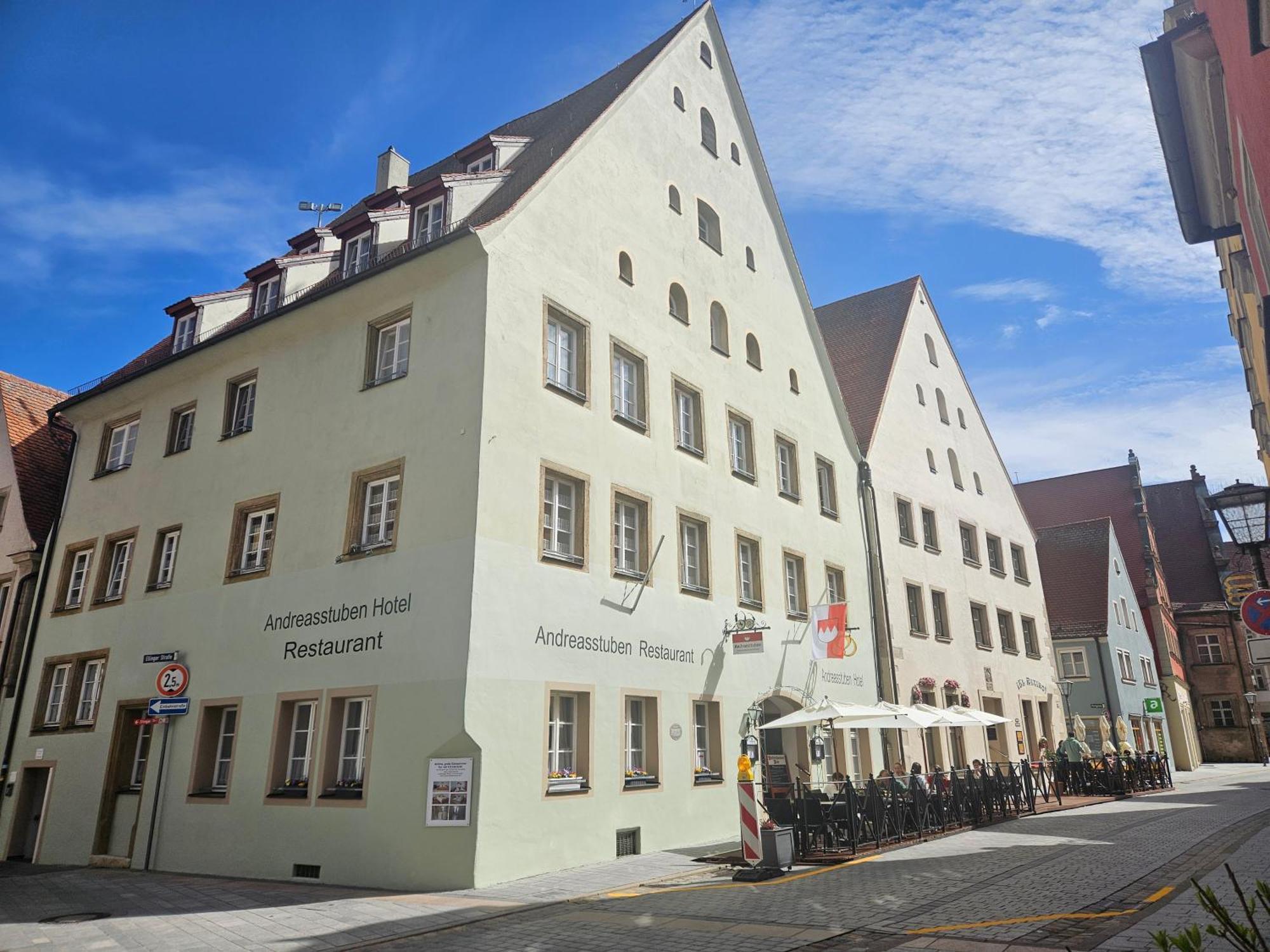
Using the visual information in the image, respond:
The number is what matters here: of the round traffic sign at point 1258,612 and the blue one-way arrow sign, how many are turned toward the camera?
2

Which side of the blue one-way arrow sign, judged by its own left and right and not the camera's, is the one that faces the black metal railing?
left

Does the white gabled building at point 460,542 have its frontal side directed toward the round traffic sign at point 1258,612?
yes

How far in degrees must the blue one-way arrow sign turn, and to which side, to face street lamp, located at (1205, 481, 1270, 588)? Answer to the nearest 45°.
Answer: approximately 45° to its left

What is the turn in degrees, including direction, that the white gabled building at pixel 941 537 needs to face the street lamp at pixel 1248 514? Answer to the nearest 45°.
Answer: approximately 45° to its right

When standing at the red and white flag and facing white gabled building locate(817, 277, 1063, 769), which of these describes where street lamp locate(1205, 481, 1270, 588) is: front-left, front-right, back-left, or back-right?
back-right

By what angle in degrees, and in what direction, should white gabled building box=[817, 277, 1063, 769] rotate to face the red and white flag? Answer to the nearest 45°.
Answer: approximately 45° to its right

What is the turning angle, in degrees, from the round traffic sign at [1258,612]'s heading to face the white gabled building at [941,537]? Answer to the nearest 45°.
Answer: approximately 135° to its right

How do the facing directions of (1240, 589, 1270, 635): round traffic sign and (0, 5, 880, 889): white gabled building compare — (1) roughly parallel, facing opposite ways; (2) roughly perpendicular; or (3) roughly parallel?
roughly perpendicular

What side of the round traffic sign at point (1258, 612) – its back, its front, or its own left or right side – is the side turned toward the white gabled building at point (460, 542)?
right

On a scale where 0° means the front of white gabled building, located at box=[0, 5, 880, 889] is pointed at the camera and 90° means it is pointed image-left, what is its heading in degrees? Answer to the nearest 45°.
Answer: approximately 315°

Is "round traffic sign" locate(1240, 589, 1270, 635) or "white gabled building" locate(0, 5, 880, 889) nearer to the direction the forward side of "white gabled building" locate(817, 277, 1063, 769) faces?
the round traffic sign

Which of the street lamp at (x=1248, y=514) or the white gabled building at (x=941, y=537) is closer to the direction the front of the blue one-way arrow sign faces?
the street lamp
